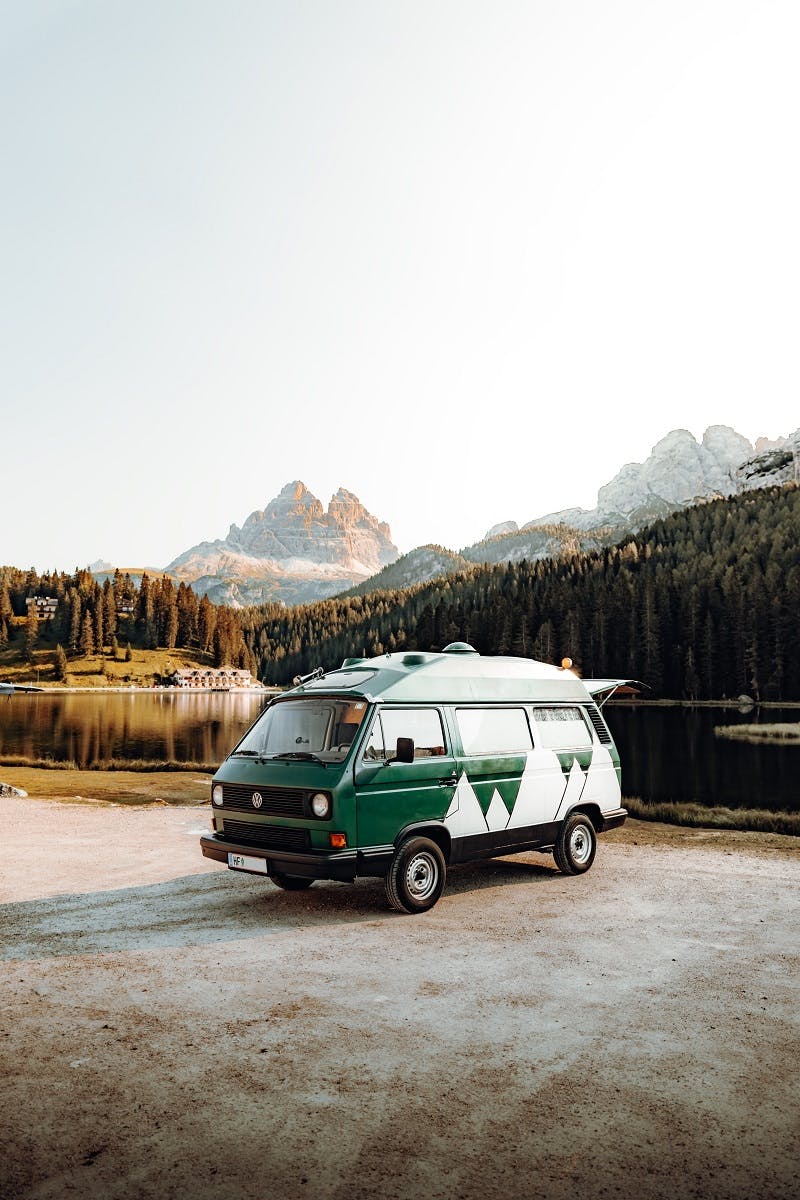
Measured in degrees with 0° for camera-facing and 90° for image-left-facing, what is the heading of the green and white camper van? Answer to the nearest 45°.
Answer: approximately 45°
